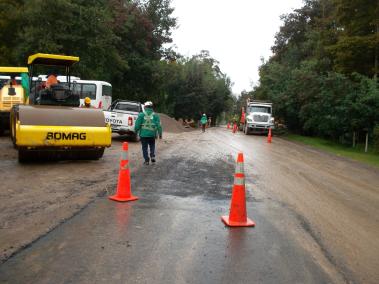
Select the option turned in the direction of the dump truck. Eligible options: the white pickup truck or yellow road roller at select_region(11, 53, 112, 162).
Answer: the white pickup truck

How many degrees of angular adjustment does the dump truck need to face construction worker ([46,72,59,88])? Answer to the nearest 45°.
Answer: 0° — it already faces them

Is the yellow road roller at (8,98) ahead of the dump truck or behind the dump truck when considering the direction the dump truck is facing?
ahead

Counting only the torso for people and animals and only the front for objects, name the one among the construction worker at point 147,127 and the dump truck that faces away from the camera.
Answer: the construction worker

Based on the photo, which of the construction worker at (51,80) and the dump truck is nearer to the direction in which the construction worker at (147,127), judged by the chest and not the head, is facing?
the dump truck

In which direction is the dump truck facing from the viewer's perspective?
toward the camera

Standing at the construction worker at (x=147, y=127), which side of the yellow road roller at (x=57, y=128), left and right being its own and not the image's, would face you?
left

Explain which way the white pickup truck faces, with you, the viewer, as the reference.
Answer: facing away from the viewer and to the right of the viewer

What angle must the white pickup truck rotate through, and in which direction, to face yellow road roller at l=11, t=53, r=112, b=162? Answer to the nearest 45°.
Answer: approximately 135° to its right

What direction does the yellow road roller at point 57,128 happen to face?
toward the camera

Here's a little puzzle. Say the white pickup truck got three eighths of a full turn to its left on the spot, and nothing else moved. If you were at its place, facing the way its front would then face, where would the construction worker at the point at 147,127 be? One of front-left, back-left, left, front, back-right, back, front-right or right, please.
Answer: left

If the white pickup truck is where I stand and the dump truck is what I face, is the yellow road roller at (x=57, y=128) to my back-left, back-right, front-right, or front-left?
back-right

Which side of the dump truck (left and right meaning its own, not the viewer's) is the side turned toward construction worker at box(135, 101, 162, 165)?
front

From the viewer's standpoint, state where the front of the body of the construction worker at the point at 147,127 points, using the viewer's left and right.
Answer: facing away from the viewer

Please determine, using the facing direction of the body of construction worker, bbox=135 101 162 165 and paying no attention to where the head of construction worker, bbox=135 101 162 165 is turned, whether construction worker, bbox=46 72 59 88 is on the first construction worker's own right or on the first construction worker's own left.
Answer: on the first construction worker's own left
